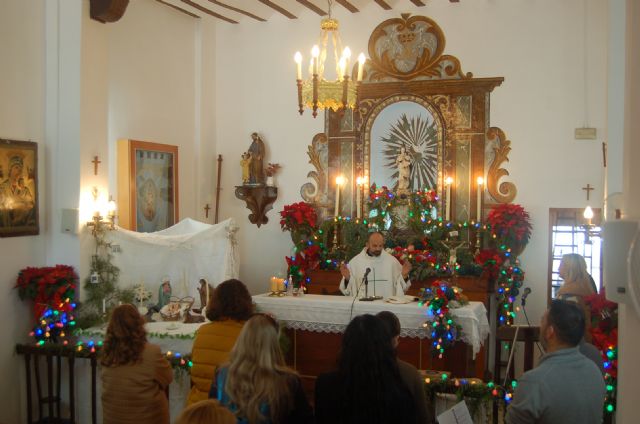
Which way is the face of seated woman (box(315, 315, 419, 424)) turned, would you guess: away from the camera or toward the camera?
away from the camera

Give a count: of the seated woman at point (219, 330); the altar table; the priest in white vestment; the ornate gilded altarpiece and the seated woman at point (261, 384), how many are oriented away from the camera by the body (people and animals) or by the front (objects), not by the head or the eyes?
2

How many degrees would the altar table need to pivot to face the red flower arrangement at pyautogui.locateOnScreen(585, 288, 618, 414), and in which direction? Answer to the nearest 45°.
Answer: approximately 45° to its left

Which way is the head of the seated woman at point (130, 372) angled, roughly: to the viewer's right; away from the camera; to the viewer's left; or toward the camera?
away from the camera

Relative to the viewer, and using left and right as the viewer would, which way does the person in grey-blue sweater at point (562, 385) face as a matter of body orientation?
facing away from the viewer and to the left of the viewer

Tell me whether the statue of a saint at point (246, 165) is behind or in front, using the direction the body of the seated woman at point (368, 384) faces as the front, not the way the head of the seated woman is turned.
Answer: in front

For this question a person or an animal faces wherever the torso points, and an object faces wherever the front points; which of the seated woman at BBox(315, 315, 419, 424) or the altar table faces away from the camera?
the seated woman

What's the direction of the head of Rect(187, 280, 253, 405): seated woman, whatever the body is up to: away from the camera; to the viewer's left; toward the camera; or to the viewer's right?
away from the camera

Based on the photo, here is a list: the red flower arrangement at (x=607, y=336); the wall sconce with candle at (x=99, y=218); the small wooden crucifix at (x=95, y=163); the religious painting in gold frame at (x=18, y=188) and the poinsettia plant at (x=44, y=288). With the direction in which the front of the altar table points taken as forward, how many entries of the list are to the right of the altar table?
4

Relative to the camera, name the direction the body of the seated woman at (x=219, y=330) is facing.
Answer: away from the camera

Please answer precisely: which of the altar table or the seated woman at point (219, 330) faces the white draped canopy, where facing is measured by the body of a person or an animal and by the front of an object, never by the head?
the seated woman

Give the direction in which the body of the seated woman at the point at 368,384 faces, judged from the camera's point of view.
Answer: away from the camera

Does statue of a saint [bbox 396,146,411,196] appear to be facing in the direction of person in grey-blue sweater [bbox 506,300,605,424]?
yes

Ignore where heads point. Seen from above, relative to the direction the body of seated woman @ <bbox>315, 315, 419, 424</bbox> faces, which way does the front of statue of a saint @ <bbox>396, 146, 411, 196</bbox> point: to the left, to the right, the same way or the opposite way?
the opposite way

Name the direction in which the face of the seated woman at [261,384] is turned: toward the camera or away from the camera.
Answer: away from the camera
